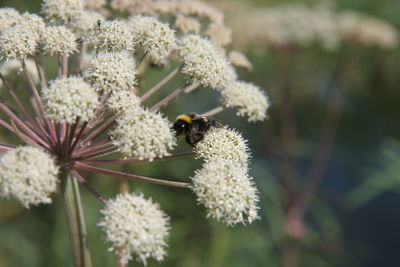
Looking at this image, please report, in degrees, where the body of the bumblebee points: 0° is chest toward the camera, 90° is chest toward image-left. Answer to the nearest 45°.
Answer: approximately 90°
